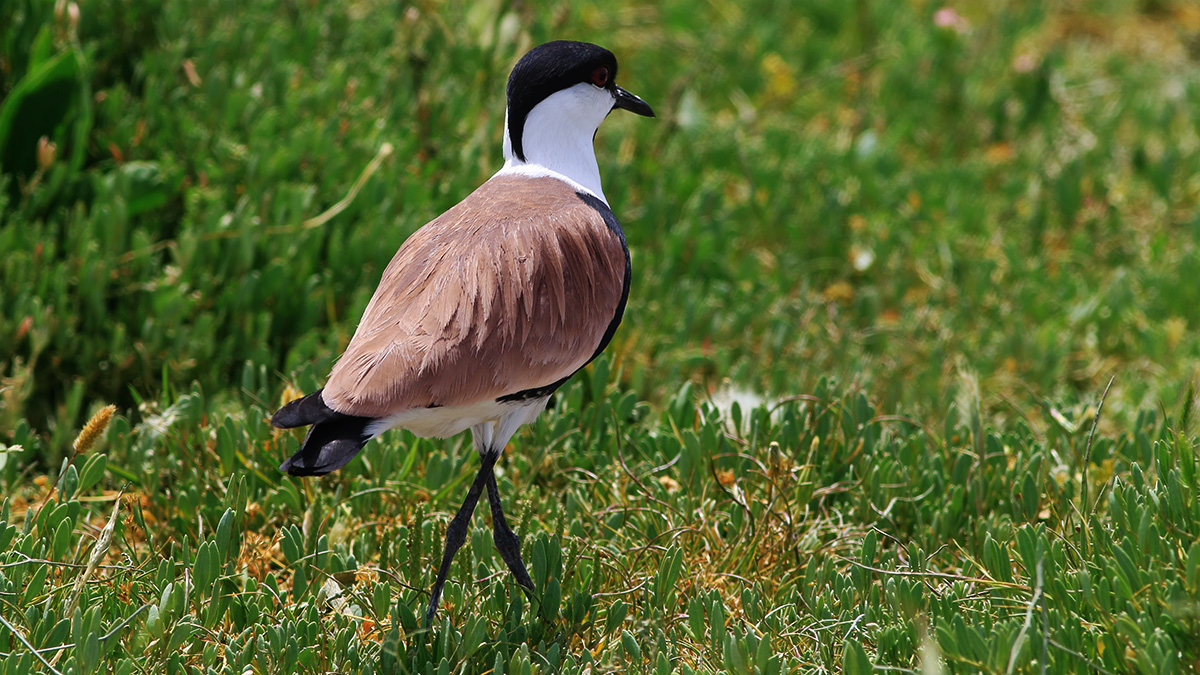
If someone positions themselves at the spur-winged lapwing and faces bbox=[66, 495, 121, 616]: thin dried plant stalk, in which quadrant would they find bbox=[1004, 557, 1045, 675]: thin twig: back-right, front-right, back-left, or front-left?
back-left

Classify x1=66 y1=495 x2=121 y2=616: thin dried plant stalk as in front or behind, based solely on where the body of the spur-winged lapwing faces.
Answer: behind

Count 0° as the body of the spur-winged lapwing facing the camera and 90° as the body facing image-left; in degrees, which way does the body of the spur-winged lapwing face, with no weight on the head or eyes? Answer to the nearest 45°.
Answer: approximately 225°

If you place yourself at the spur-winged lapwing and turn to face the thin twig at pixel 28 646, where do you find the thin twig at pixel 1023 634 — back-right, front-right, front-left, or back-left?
back-left

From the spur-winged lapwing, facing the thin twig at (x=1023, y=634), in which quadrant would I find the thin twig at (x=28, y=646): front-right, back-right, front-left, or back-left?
back-right

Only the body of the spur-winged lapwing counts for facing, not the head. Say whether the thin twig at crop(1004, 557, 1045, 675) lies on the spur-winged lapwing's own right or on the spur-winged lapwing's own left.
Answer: on the spur-winged lapwing's own right

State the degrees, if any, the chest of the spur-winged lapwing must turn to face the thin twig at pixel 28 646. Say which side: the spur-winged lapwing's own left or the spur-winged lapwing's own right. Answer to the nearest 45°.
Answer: approximately 135° to the spur-winged lapwing's own left
